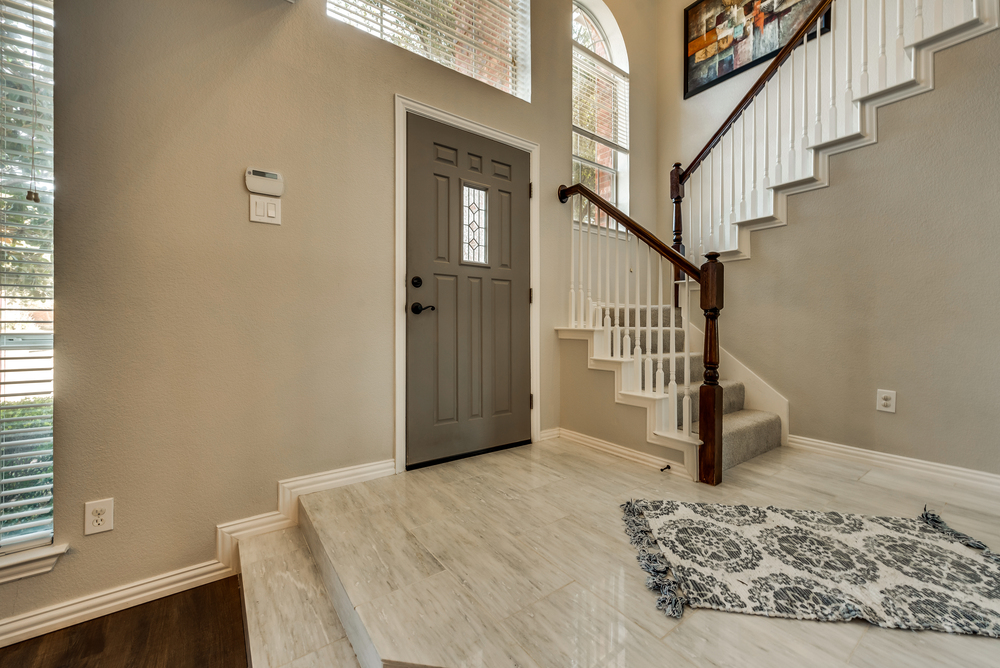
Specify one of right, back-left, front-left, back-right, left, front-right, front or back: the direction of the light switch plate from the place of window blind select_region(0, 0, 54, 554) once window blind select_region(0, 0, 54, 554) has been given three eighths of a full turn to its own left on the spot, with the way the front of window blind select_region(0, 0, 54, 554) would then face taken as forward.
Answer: right

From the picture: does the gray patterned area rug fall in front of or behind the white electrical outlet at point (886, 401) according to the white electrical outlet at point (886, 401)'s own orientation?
in front

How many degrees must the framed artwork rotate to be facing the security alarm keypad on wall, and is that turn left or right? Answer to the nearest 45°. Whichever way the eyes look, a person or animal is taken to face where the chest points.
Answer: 0° — it already faces it

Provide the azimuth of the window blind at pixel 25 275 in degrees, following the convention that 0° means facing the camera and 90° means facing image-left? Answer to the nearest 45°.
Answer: approximately 315°

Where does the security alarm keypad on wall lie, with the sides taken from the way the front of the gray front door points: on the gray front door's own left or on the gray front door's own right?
on the gray front door's own right

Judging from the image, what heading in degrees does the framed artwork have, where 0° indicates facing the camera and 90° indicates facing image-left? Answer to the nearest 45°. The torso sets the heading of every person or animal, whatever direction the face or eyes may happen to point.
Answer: approximately 45°

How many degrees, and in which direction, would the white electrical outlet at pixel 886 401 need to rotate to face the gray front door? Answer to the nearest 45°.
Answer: approximately 45° to its right

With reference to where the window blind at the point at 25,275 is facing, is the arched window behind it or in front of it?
in front
